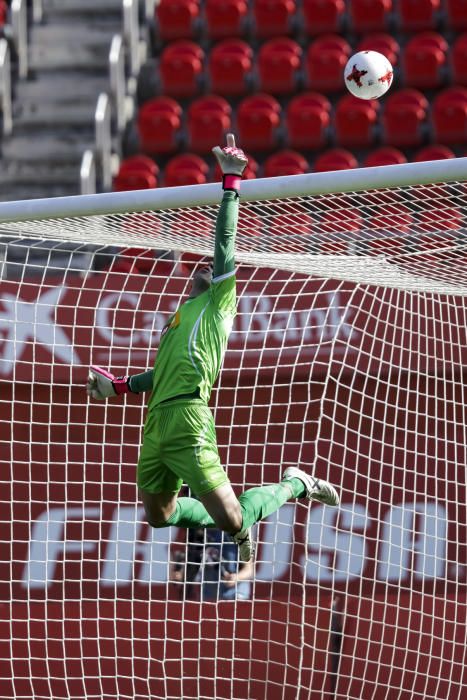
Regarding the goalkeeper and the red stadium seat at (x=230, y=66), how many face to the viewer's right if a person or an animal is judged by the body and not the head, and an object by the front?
0

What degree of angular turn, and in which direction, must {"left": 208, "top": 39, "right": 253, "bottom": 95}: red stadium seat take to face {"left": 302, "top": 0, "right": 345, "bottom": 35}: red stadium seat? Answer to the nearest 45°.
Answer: approximately 90° to its left

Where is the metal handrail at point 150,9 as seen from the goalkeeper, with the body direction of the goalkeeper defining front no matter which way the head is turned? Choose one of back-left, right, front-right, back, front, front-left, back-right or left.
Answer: back-right

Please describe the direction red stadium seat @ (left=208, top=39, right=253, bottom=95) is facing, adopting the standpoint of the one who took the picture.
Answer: facing the viewer

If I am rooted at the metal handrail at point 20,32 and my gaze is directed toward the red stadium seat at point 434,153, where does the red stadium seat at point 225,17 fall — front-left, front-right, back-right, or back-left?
front-left

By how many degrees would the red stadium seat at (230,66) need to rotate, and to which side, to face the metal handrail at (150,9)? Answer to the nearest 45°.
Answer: approximately 135° to its right

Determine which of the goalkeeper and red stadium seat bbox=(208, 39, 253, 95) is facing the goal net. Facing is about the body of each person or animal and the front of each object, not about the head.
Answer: the red stadium seat

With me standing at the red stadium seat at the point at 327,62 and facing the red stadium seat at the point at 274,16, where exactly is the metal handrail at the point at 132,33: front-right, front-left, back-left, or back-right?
front-left

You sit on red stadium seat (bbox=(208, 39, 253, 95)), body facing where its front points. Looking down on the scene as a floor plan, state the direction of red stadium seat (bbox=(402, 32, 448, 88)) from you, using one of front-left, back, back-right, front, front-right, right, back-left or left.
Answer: left

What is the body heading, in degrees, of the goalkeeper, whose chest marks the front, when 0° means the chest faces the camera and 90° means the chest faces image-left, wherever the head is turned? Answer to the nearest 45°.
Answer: approximately 45°

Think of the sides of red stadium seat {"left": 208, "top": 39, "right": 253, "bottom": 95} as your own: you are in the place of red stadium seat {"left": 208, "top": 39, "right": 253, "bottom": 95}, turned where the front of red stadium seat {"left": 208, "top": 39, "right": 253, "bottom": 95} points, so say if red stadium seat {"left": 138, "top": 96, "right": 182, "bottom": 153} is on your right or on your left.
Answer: on your right

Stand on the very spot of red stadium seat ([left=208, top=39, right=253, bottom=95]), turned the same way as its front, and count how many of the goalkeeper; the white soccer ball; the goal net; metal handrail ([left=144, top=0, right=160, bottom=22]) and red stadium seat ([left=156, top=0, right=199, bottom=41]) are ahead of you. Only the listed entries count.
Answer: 3

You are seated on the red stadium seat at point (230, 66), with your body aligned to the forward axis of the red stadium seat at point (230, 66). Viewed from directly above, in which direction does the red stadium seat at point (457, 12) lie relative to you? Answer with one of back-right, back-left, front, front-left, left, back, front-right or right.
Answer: left

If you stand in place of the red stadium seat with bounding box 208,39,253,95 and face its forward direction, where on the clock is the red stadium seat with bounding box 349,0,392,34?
the red stadium seat with bounding box 349,0,392,34 is roughly at 9 o'clock from the red stadium seat with bounding box 208,39,253,95.
